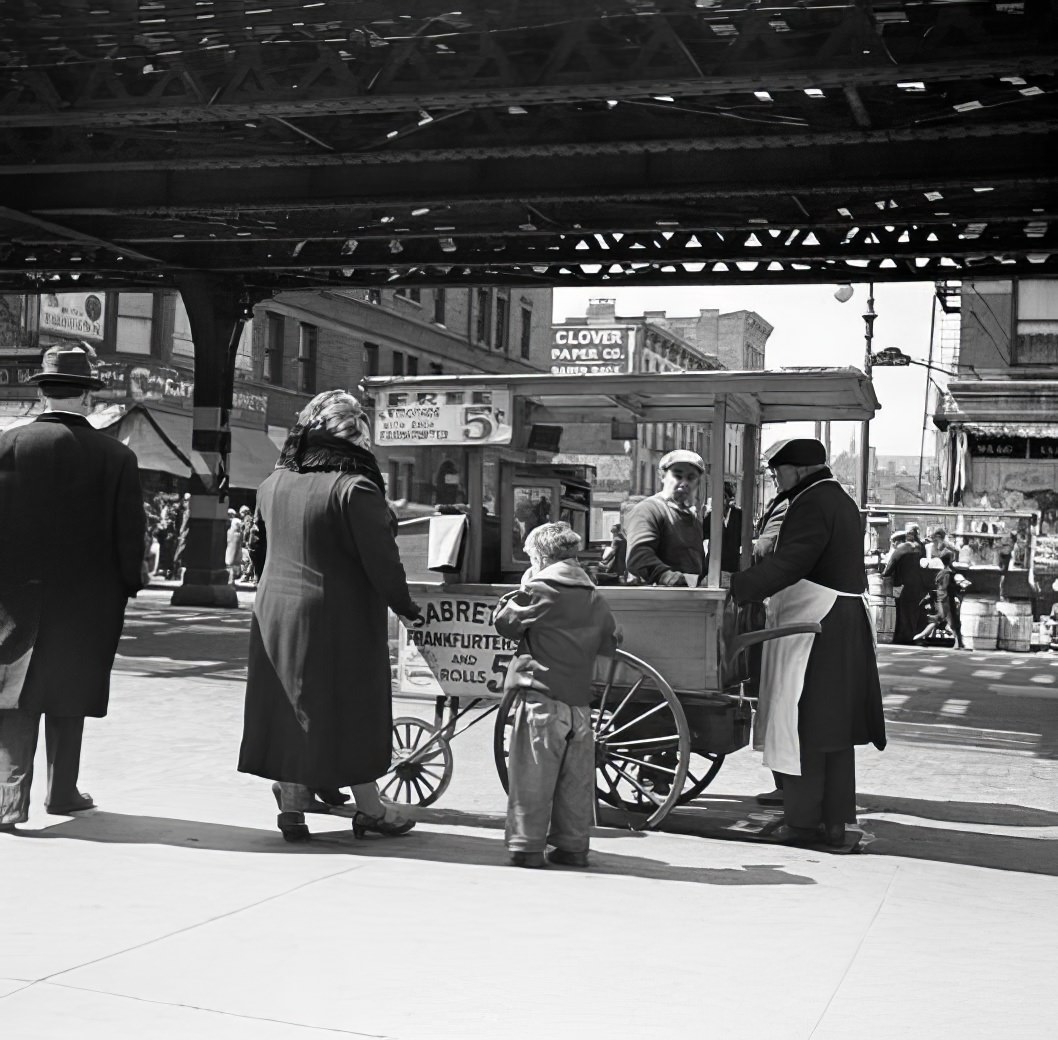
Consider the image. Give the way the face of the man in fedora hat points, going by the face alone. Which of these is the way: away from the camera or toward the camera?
away from the camera

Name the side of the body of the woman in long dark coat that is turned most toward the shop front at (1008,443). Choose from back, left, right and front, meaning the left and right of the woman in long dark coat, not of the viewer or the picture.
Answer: front

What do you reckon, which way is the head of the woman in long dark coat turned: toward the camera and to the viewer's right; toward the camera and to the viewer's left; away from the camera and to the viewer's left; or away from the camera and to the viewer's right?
away from the camera and to the viewer's right

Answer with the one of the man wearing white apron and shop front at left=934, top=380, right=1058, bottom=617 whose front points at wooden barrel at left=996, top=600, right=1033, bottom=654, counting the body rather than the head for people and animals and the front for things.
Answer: the shop front

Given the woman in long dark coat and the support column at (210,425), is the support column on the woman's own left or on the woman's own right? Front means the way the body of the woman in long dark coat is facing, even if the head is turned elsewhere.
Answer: on the woman's own left

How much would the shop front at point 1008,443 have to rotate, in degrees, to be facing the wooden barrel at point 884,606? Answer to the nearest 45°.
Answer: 0° — it already faces it

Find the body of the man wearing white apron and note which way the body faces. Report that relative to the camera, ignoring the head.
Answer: to the viewer's left

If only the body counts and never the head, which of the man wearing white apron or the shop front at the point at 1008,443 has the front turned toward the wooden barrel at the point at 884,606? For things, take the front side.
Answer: the shop front

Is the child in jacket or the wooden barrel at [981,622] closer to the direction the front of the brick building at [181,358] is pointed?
the wooden barrel

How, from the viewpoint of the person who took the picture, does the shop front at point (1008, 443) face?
facing the viewer

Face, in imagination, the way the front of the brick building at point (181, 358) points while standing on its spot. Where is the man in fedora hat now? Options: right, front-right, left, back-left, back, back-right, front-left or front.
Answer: front-right

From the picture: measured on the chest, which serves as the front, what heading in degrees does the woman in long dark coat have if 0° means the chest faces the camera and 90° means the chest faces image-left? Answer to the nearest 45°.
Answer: approximately 225°

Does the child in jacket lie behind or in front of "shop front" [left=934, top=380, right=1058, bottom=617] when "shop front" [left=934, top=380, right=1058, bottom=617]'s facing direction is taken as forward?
in front
